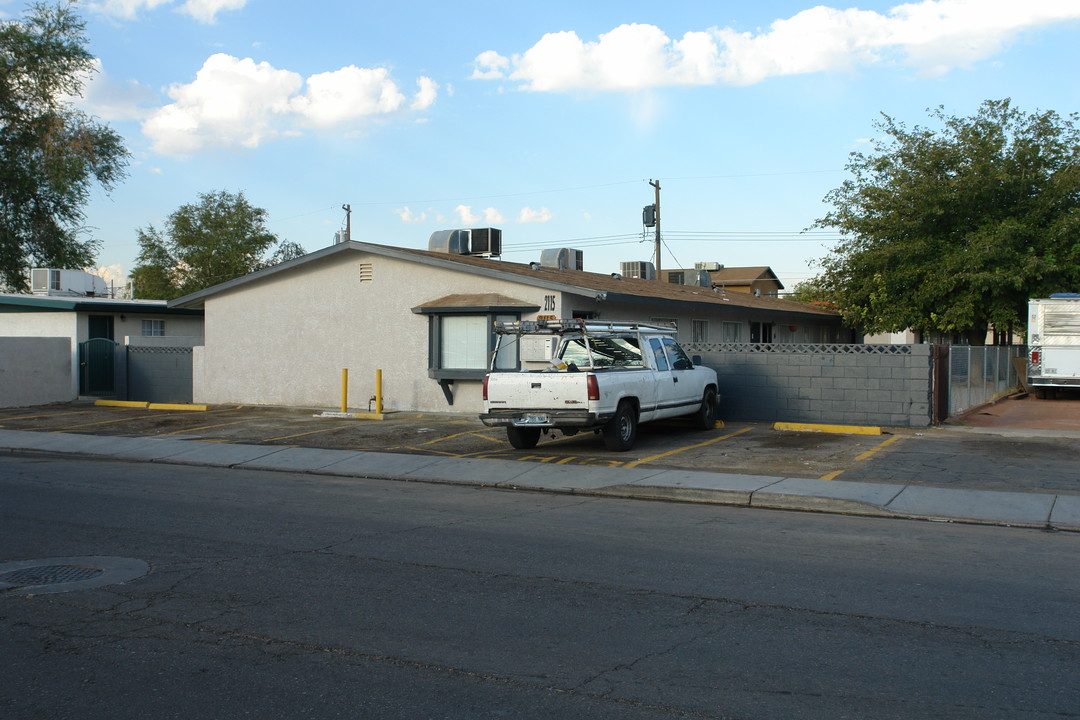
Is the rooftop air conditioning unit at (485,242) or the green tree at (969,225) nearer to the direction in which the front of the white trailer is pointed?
the green tree

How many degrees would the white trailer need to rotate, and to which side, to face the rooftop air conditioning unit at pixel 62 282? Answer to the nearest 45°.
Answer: approximately 90° to its left

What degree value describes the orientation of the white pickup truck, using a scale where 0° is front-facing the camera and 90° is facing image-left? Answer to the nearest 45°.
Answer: approximately 225°

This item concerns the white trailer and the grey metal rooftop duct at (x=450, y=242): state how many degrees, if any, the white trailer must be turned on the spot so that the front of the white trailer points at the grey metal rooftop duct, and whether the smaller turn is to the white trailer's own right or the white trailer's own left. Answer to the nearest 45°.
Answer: approximately 135° to the white trailer's own left

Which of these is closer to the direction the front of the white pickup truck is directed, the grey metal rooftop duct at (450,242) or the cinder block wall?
the cinder block wall

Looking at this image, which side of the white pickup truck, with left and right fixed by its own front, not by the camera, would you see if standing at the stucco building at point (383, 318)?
left

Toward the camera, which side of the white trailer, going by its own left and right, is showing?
back

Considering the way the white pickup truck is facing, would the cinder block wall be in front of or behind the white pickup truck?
in front

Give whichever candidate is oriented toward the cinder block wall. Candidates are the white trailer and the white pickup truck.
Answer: the white pickup truck

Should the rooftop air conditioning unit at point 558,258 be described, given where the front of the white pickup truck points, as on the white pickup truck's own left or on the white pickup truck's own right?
on the white pickup truck's own left

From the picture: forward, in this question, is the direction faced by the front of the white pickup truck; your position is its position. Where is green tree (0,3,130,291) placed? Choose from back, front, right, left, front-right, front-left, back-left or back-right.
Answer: left

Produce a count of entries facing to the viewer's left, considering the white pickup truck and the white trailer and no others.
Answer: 0

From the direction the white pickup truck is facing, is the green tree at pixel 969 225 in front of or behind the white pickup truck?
in front
